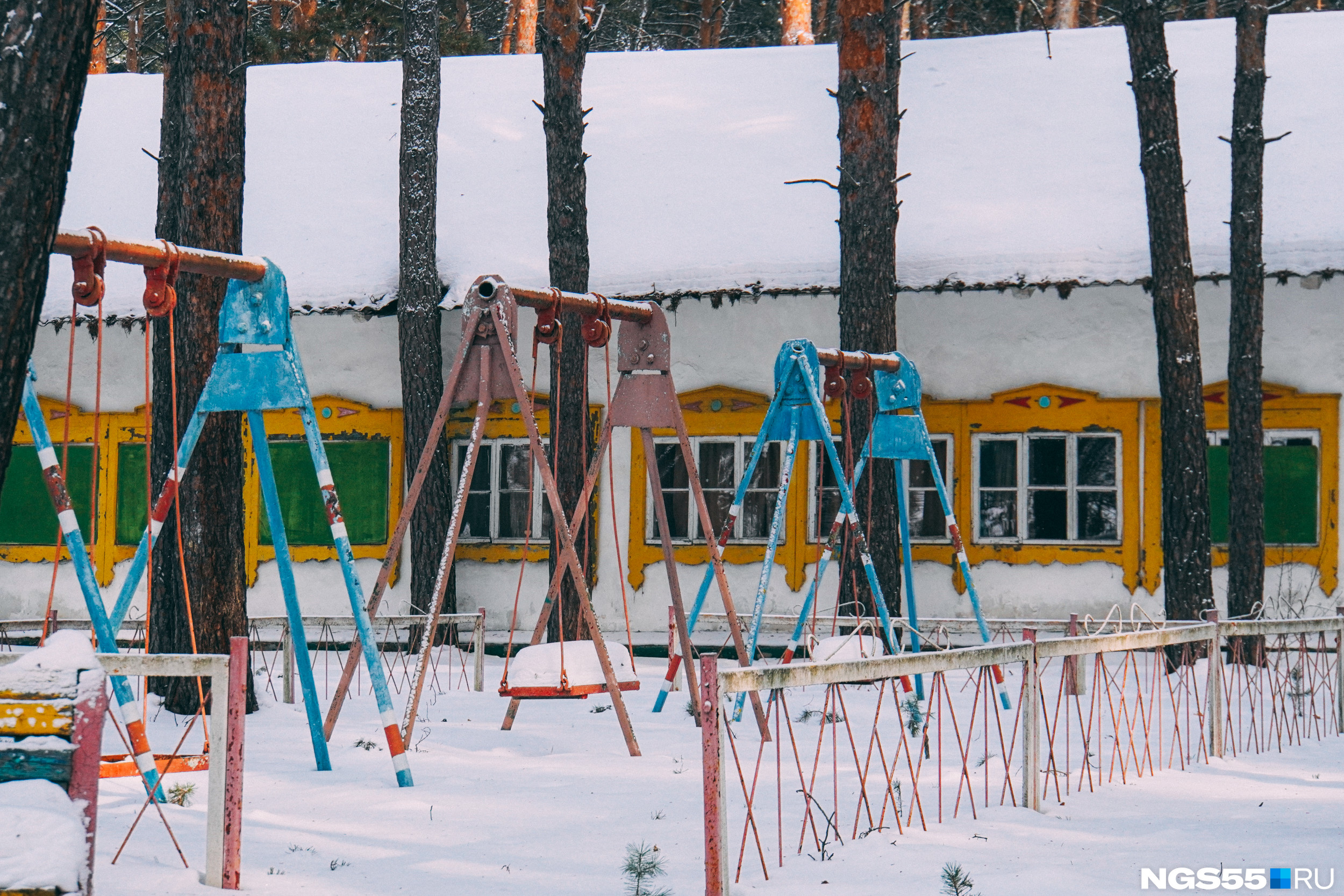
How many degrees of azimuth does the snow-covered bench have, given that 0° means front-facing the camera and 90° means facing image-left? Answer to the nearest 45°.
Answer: approximately 0°

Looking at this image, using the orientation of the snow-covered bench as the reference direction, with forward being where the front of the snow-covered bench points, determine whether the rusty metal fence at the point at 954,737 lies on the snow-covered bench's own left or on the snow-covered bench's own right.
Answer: on the snow-covered bench's own left

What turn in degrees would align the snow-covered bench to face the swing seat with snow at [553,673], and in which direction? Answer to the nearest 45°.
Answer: approximately 135° to its left

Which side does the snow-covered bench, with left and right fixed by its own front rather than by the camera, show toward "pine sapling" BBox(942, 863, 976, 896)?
left
